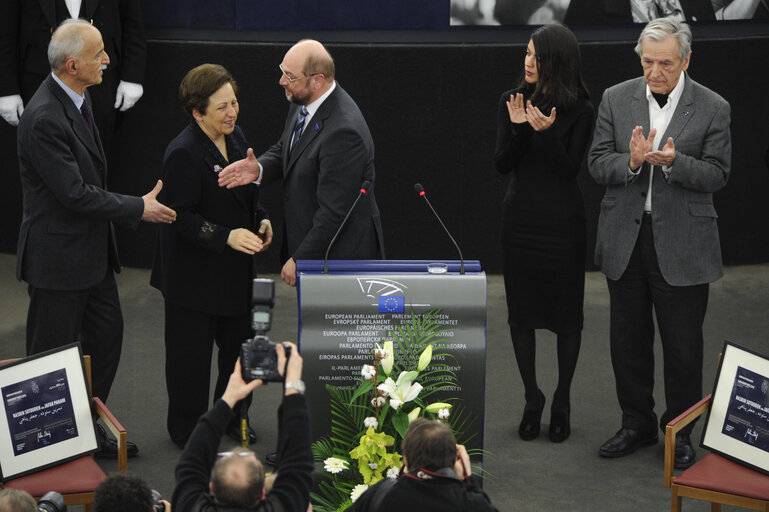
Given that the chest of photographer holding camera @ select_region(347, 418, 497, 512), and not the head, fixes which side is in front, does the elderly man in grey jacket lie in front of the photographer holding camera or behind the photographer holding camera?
in front

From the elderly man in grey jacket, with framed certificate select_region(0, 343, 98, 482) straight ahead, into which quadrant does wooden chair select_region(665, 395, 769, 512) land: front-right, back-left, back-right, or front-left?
front-left

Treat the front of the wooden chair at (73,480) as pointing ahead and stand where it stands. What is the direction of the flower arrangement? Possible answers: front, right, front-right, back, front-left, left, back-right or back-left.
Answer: front-left

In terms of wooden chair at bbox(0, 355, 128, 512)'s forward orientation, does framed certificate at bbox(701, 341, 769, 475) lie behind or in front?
in front

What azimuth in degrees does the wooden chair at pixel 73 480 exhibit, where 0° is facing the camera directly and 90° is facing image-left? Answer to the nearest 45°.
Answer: approximately 315°

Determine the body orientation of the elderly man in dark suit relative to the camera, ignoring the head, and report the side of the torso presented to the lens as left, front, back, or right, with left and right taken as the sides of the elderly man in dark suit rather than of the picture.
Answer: right

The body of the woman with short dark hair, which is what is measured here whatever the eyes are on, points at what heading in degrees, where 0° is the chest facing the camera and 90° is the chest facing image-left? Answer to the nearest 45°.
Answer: approximately 315°

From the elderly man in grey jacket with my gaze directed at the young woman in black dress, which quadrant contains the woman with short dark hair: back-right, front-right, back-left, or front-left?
front-left

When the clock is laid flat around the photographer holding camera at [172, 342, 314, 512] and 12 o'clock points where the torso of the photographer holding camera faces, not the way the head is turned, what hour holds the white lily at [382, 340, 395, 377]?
The white lily is roughly at 1 o'clock from the photographer holding camera.

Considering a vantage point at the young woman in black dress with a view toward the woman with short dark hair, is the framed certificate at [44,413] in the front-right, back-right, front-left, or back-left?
front-left

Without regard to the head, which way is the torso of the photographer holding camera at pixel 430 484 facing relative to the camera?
away from the camera

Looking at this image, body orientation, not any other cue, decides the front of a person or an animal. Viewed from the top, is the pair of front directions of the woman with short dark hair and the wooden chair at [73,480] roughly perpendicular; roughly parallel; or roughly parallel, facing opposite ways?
roughly parallel

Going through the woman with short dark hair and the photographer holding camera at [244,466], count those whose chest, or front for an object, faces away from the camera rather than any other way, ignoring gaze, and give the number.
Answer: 1

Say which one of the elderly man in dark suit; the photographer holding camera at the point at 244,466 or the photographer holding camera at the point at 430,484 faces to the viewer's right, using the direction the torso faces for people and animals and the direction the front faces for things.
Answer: the elderly man in dark suit

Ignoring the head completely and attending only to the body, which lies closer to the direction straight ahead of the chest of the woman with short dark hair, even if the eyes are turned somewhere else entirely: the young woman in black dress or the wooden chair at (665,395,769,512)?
the wooden chair

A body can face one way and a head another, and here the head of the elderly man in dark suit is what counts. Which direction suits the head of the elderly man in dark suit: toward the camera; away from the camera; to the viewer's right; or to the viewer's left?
to the viewer's right

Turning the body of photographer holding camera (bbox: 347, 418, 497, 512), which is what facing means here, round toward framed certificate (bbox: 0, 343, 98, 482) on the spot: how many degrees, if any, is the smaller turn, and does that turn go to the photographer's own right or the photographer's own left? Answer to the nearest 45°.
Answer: approximately 45° to the photographer's own left

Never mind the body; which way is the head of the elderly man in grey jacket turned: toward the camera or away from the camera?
toward the camera

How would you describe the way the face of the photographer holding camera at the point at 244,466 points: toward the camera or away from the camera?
away from the camera

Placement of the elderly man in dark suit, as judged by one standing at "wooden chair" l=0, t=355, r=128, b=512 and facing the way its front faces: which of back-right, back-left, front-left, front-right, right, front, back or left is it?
back-left

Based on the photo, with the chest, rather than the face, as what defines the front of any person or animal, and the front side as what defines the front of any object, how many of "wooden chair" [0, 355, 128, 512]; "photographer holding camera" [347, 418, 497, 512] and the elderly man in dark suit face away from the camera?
1
